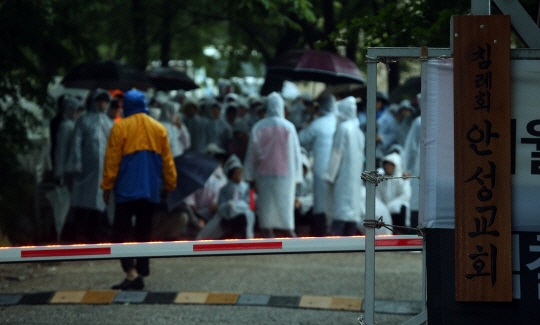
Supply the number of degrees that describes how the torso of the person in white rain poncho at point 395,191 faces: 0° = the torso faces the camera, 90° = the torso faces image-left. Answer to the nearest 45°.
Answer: approximately 45°

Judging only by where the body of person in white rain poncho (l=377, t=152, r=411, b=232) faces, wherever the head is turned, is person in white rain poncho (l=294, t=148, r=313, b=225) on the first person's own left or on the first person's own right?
on the first person's own right

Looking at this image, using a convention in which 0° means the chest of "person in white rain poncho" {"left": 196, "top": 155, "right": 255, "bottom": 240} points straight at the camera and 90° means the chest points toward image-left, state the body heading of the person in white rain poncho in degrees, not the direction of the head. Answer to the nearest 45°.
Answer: approximately 0°

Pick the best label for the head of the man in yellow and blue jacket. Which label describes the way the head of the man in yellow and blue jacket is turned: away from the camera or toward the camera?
away from the camera

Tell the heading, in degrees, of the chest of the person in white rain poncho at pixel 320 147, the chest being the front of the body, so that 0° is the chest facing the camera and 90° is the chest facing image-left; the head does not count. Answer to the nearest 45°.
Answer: approximately 180°

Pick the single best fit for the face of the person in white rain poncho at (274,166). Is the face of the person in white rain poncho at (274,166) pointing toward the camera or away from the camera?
away from the camera

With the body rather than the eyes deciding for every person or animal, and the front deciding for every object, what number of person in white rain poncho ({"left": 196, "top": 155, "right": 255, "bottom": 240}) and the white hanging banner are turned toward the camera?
2

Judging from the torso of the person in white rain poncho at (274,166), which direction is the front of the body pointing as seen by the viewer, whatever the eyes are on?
away from the camera

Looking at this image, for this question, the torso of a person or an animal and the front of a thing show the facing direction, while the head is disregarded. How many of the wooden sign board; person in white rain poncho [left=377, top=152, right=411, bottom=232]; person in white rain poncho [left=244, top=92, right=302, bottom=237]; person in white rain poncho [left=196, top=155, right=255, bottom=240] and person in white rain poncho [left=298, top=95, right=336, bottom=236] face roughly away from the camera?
2

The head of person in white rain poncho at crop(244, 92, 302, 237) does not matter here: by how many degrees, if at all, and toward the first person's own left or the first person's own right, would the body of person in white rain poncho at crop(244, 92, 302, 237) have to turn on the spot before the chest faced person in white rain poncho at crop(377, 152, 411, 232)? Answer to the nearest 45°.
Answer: approximately 90° to the first person's own right
